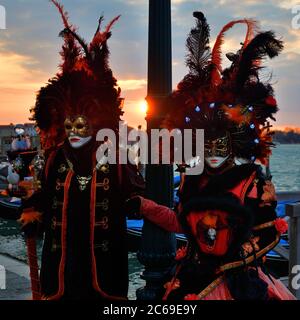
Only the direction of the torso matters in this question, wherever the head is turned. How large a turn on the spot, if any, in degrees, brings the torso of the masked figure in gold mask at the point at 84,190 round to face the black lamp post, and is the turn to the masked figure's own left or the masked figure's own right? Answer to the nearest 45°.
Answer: approximately 135° to the masked figure's own left

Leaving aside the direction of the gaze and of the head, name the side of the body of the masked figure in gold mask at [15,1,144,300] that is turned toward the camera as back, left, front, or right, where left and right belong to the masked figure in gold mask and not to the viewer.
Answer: front
